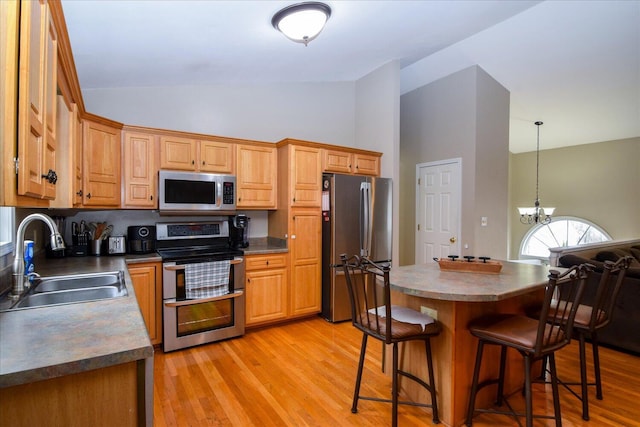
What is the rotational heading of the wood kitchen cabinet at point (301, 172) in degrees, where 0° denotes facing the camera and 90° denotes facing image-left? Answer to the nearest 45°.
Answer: approximately 315°

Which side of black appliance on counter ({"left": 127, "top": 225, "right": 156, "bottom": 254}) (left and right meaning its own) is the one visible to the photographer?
front

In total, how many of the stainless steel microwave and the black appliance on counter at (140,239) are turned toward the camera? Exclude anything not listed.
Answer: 2

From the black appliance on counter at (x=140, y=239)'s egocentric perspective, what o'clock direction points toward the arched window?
The arched window is roughly at 9 o'clock from the black appliance on counter.

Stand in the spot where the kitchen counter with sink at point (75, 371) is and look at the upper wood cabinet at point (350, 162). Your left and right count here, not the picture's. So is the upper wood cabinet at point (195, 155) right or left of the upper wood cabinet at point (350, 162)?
left

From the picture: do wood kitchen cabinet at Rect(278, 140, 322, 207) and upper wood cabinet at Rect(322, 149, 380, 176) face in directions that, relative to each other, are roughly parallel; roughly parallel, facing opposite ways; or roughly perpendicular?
roughly parallel

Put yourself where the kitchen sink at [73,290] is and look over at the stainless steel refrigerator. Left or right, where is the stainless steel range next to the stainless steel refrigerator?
left

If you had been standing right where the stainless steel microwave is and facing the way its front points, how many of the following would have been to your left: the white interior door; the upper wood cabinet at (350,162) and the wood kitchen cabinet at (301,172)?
3

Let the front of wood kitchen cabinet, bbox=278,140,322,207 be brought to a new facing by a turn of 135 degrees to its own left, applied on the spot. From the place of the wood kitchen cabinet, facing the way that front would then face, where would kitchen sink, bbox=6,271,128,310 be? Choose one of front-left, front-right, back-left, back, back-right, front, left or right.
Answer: back-left

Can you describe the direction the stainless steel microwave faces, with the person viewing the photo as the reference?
facing the viewer

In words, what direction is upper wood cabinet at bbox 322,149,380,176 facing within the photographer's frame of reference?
facing the viewer and to the right of the viewer

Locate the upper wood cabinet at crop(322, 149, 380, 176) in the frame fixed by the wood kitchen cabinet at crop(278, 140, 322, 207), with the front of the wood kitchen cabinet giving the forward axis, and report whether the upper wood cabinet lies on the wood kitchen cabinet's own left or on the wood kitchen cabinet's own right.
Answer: on the wood kitchen cabinet's own left

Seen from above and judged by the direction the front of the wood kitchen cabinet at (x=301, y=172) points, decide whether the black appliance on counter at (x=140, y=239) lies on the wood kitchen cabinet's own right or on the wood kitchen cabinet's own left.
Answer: on the wood kitchen cabinet's own right

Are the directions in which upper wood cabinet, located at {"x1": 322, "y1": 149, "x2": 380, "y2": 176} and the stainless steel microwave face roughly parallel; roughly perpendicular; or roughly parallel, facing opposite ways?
roughly parallel

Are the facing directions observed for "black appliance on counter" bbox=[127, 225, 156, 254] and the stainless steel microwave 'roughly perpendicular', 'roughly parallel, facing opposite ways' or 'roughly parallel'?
roughly parallel

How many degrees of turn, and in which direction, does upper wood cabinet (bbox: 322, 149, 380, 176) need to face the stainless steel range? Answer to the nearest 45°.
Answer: approximately 90° to its right
